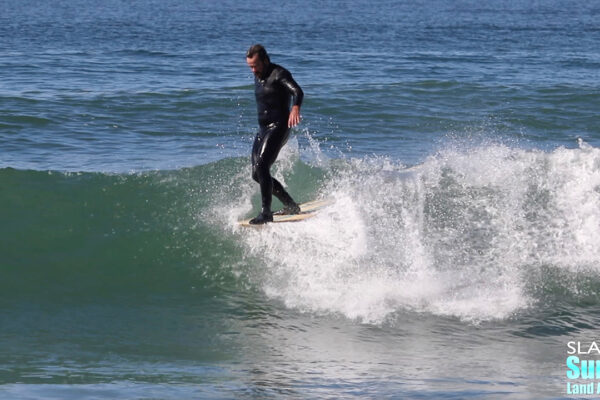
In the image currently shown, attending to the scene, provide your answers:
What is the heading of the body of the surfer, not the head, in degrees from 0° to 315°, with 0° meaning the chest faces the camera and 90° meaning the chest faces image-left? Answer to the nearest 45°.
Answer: approximately 45°
